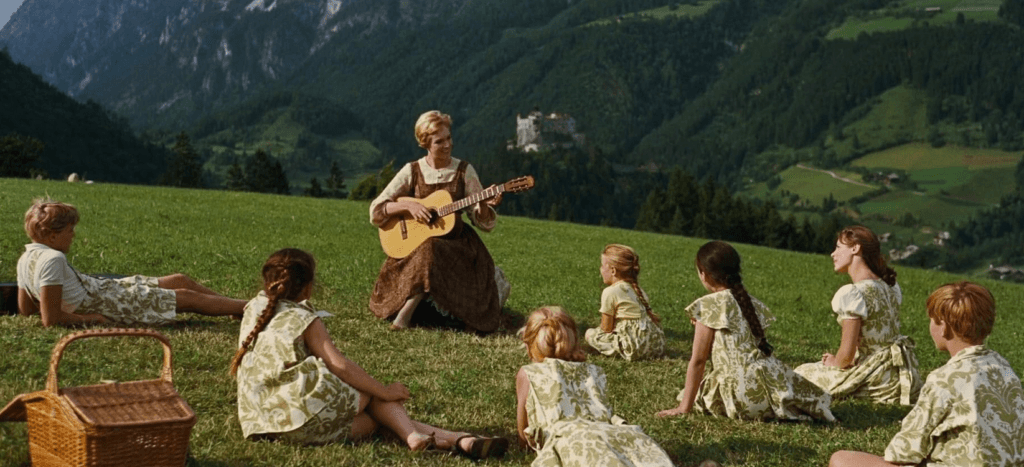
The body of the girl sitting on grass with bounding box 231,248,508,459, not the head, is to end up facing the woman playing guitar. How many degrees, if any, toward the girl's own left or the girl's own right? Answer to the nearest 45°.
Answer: approximately 45° to the girl's own left

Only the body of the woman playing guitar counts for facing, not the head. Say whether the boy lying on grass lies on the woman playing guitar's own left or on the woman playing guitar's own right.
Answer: on the woman playing guitar's own right

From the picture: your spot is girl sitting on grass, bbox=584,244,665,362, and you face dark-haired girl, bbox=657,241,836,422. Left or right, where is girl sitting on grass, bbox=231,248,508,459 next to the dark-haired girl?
right

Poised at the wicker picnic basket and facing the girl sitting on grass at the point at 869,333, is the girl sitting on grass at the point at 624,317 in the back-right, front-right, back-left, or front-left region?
front-left

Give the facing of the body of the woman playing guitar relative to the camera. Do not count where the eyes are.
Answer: toward the camera

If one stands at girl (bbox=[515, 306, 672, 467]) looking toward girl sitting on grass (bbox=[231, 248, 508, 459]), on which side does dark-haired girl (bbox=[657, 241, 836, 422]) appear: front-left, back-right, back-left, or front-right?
back-right

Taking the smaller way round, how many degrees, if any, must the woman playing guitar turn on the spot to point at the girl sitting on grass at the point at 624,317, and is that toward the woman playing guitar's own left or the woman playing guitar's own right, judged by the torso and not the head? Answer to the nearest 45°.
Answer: approximately 90° to the woman playing guitar's own left

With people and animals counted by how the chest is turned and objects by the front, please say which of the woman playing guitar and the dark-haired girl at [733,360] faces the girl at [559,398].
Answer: the woman playing guitar

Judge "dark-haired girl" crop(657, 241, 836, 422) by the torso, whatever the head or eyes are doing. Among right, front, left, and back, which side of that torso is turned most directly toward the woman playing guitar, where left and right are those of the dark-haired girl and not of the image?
front

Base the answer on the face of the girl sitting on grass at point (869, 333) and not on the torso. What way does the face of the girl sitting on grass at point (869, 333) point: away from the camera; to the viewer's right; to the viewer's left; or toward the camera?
to the viewer's left

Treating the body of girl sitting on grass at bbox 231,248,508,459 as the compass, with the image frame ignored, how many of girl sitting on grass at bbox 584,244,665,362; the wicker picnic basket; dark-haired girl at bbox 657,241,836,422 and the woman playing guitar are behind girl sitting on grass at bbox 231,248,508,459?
1

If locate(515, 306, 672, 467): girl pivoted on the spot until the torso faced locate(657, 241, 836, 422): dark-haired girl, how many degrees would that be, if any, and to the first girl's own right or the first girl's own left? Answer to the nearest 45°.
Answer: approximately 45° to the first girl's own right

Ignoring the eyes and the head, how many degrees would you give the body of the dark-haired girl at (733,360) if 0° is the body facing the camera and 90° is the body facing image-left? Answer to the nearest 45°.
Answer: approximately 135°

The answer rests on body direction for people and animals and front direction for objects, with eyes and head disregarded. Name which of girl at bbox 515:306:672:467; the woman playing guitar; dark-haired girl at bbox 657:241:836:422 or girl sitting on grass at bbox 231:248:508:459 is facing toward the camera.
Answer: the woman playing guitar

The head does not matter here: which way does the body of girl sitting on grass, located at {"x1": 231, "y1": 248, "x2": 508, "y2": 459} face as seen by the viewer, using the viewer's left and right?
facing away from the viewer and to the right of the viewer

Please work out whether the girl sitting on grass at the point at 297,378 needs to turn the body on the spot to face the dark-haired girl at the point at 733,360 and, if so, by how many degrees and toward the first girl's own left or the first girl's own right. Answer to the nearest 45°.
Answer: approximately 45° to the first girl's own right

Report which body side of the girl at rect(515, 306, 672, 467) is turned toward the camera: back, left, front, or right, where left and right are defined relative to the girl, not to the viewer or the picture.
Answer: back
